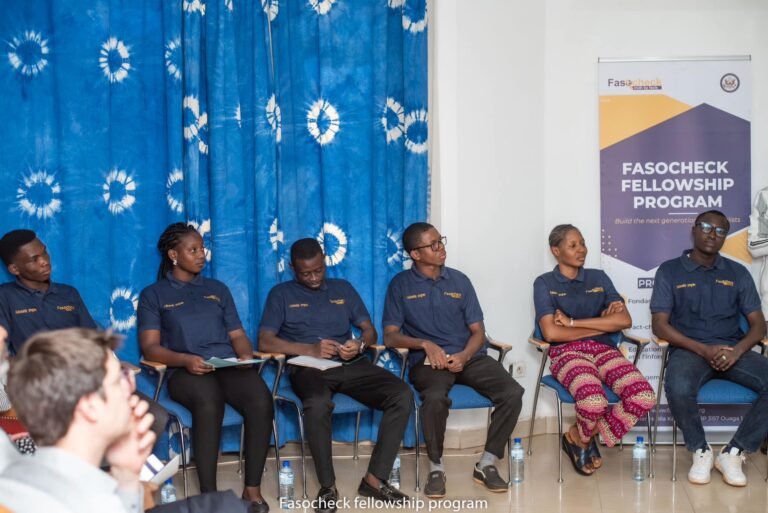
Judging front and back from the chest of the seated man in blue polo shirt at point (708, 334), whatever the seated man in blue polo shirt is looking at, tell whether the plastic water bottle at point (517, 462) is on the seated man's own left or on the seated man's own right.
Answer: on the seated man's own right

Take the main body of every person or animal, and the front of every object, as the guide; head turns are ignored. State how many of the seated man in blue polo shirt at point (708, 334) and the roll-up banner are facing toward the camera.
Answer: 2

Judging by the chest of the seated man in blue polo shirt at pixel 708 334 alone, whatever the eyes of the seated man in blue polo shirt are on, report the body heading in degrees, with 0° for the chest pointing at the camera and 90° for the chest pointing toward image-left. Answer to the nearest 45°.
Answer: approximately 0°

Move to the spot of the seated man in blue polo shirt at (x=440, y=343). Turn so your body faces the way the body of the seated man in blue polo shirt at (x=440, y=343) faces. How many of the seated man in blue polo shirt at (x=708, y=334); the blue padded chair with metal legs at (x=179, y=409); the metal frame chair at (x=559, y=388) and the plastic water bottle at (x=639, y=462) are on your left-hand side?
3

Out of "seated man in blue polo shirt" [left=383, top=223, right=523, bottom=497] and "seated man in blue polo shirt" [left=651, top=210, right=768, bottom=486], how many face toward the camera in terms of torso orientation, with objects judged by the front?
2

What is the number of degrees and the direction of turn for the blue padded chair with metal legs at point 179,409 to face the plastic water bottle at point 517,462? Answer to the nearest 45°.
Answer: approximately 45° to its left
